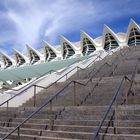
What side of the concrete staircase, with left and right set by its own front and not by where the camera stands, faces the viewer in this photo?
front
